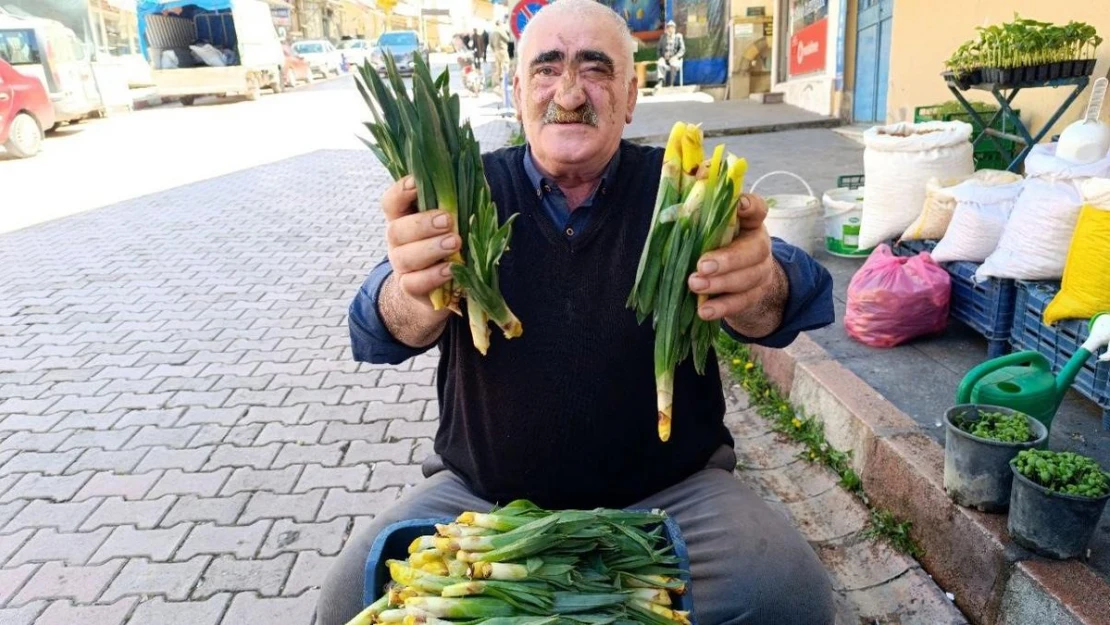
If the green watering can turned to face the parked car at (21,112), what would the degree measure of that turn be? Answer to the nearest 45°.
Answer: approximately 180°

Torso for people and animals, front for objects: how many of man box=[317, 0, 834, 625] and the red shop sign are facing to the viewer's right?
0

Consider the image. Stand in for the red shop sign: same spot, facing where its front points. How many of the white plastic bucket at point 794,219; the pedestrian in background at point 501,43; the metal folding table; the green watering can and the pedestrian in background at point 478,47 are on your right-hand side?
2

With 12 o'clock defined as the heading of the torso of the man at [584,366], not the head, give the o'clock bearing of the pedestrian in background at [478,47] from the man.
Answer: The pedestrian in background is roughly at 6 o'clock from the man.

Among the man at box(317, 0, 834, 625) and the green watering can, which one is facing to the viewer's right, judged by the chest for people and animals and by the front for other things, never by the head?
the green watering can

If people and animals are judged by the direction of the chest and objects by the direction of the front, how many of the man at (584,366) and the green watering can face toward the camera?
1

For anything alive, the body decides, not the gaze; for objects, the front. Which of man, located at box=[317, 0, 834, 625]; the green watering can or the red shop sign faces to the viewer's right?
the green watering can

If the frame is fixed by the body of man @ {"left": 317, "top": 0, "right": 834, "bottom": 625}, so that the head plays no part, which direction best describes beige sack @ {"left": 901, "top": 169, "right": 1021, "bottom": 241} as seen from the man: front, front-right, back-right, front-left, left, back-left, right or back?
back-left

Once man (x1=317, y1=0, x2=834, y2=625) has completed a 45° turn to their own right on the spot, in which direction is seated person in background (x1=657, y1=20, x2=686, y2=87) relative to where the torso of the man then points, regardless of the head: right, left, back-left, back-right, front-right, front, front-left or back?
back-right

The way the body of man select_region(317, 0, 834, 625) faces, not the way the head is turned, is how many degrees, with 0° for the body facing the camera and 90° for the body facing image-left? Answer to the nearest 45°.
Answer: approximately 0°

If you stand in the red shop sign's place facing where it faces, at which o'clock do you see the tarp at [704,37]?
The tarp is roughly at 4 o'clock from the red shop sign.

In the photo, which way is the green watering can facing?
to the viewer's right

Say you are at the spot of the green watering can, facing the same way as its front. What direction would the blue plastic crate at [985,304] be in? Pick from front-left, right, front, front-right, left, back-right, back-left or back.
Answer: left

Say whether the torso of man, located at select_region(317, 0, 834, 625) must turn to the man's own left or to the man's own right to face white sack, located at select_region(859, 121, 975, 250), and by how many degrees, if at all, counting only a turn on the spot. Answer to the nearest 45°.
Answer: approximately 135° to the man's own left

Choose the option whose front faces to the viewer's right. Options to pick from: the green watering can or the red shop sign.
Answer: the green watering can
